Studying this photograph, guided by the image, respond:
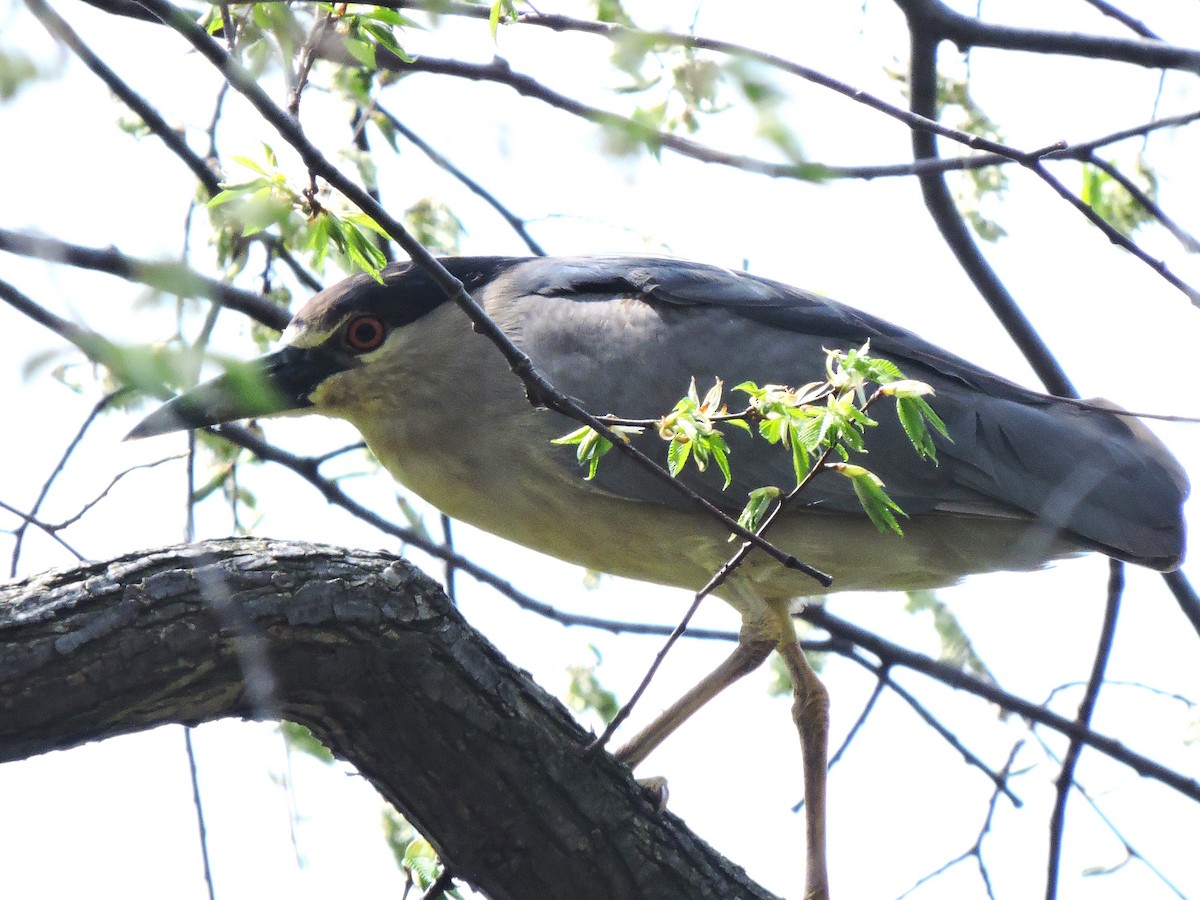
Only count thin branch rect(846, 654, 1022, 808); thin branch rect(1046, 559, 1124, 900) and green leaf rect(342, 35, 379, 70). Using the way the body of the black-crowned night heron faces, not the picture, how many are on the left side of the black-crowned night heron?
1

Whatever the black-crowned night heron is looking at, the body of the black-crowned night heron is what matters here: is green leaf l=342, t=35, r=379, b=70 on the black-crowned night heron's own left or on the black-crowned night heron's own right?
on the black-crowned night heron's own left

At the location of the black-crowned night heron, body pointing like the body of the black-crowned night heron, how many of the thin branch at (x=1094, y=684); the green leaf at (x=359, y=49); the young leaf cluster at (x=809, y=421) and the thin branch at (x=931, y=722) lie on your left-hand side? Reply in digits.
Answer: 2

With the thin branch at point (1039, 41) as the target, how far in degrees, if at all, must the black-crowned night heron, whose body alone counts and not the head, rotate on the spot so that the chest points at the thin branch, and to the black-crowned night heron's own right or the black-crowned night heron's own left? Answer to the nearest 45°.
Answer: approximately 180°

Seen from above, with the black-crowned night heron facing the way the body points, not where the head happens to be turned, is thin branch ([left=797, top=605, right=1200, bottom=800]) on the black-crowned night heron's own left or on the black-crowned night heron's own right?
on the black-crowned night heron's own right

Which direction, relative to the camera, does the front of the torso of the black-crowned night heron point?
to the viewer's left
